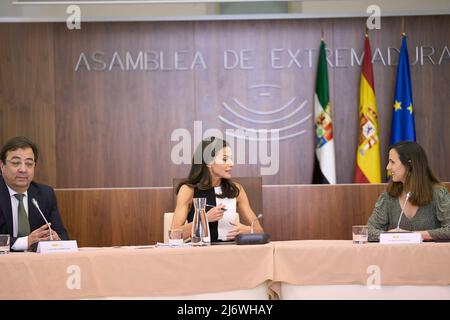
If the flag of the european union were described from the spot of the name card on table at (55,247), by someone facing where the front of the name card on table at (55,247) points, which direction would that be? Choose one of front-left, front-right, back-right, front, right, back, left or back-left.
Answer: back-left

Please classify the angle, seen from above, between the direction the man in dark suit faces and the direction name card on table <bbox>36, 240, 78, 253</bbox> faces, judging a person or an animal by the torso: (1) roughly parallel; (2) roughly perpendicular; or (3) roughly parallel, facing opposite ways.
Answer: roughly parallel

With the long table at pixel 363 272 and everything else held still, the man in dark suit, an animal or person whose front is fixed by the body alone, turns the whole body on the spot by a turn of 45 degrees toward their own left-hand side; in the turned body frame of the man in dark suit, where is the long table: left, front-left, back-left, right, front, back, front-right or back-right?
front

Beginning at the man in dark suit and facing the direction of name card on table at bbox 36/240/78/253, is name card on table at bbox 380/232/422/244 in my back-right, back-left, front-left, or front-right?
front-left

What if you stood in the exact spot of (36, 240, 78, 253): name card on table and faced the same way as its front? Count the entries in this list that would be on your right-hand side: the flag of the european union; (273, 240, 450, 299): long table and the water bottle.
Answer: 0

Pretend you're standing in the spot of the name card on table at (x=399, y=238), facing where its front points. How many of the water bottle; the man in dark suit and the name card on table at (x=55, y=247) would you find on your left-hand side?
0

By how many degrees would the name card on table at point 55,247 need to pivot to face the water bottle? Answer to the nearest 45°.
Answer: approximately 90° to its left

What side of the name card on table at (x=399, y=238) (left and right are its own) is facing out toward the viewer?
front

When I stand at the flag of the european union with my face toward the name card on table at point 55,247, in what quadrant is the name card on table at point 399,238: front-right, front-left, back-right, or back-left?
front-left

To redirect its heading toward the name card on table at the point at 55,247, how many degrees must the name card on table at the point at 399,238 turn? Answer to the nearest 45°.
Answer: approximately 90° to its right

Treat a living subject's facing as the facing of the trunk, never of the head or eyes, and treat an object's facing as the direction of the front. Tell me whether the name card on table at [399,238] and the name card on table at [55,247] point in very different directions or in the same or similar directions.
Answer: same or similar directions

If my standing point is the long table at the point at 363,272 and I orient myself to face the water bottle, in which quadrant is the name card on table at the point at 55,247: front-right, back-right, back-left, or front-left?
front-left

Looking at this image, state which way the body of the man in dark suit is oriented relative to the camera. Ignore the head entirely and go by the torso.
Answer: toward the camera

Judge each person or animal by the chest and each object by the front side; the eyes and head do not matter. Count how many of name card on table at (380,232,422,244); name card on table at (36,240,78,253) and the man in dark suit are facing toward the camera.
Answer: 3
